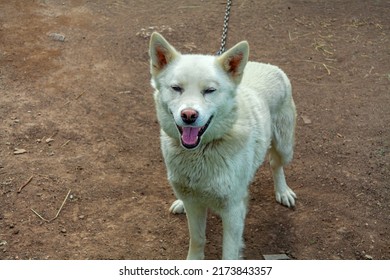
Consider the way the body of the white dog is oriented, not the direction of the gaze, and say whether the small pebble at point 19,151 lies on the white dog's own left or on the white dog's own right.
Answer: on the white dog's own right

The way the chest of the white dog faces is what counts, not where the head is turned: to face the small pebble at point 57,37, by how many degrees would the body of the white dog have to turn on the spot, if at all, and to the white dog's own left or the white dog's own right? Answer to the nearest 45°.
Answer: approximately 90° to the white dog's own right
